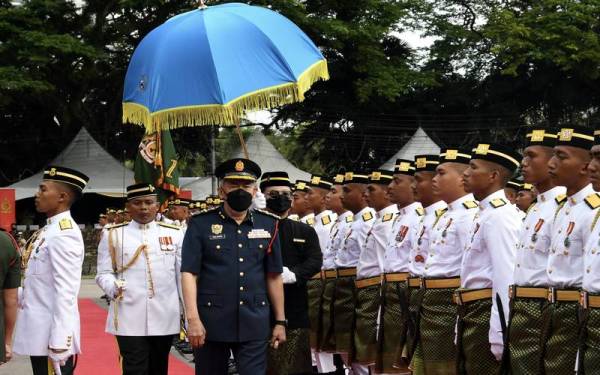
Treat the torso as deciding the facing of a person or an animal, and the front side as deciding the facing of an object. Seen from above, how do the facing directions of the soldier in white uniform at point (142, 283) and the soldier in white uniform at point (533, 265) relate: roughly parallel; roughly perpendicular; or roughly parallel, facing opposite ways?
roughly perpendicular

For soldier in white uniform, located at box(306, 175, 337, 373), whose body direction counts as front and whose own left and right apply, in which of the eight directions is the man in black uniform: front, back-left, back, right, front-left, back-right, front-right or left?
front-left

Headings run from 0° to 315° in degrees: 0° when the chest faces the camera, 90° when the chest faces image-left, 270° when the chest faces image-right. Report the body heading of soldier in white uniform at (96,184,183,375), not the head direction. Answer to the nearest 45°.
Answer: approximately 0°

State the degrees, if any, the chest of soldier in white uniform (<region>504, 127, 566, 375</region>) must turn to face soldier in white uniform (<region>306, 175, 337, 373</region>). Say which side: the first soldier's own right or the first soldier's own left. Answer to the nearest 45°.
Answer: approximately 90° to the first soldier's own right

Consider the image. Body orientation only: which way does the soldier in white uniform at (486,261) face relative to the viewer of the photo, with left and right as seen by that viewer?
facing to the left of the viewer

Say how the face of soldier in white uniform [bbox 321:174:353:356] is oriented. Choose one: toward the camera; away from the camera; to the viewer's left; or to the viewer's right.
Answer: to the viewer's left

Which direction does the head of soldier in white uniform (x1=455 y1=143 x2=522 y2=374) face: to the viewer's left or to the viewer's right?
to the viewer's left

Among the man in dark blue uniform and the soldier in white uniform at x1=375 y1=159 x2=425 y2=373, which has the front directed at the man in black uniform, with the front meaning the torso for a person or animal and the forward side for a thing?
the soldier in white uniform

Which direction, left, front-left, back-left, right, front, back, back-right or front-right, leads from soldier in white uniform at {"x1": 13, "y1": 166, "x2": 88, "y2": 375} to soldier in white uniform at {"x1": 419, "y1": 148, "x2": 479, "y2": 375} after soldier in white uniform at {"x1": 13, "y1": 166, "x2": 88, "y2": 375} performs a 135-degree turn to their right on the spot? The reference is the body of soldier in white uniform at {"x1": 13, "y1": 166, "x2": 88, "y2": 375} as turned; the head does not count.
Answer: front-right

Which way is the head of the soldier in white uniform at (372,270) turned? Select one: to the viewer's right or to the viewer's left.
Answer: to the viewer's left

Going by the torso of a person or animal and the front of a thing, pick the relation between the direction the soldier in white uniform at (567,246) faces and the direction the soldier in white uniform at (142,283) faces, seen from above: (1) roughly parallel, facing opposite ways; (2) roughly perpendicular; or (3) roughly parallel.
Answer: roughly perpendicular
